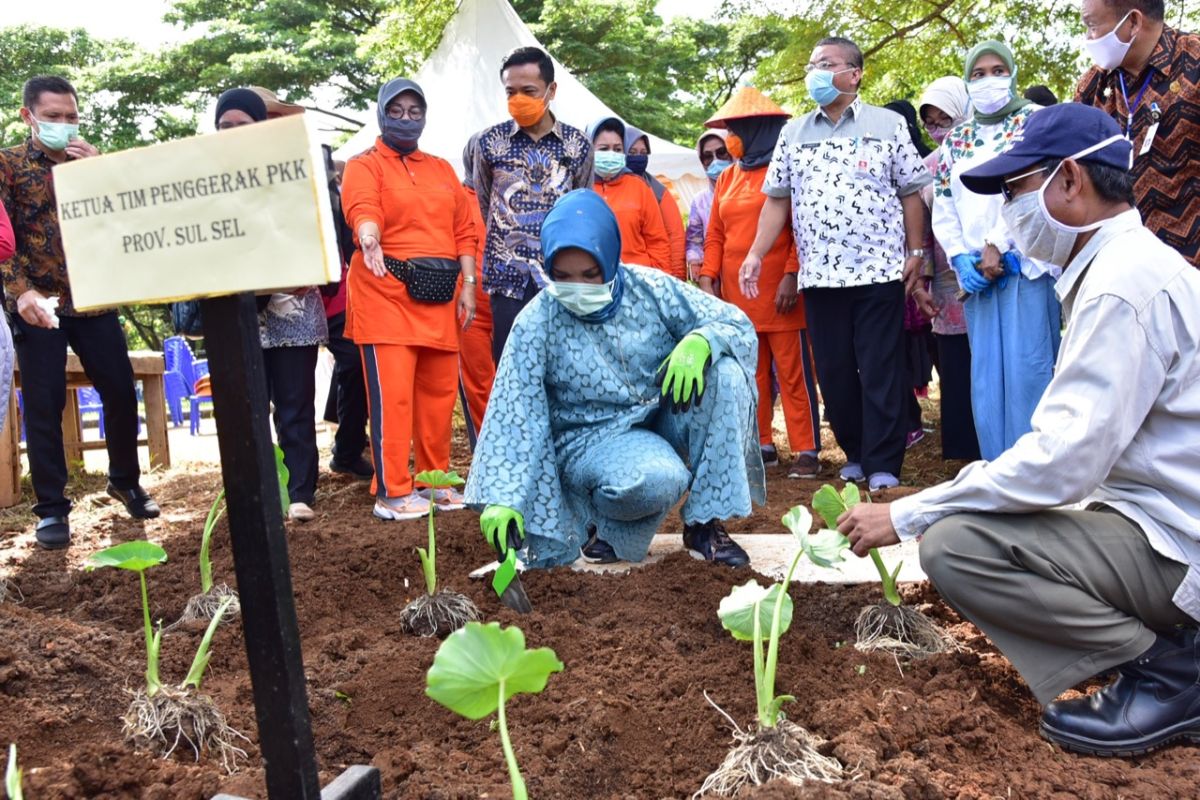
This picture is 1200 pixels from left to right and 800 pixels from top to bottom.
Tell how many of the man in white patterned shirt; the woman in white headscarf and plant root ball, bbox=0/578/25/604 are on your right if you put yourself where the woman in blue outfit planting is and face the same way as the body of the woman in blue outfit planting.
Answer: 1

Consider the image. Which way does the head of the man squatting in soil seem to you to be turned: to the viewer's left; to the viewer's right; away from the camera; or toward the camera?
to the viewer's left

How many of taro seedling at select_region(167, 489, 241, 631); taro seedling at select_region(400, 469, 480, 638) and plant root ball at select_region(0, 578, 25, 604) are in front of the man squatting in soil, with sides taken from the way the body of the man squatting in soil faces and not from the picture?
3

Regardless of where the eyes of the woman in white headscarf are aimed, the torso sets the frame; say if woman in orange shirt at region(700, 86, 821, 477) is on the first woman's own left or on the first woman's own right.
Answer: on the first woman's own right

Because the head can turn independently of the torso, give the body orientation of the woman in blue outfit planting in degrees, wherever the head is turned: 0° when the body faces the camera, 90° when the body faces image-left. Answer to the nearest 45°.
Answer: approximately 0°

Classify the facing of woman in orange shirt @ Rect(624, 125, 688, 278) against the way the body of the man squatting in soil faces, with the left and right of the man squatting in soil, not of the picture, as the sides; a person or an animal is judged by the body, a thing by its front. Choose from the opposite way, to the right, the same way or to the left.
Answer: to the left

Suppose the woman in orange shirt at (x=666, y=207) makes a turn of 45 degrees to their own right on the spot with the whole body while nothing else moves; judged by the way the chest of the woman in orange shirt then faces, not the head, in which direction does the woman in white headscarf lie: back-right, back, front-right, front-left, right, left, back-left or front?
left

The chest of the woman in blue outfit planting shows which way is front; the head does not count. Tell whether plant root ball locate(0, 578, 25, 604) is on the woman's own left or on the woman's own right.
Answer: on the woman's own right

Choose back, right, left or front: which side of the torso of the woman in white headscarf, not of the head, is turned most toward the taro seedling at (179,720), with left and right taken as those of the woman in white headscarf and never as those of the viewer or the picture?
front

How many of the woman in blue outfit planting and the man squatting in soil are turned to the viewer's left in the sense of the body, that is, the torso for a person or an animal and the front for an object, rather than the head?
1

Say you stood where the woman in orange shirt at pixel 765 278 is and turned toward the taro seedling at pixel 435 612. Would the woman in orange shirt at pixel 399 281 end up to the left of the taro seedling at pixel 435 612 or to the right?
right
